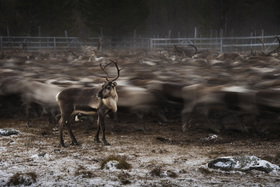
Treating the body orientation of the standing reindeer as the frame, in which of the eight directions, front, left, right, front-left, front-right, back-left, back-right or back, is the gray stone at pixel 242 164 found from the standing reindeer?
front-right

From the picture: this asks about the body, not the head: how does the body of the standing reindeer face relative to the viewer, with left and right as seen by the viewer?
facing to the right of the viewer
